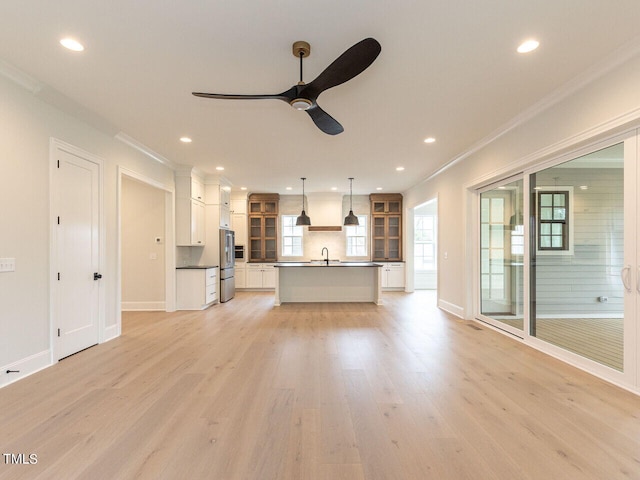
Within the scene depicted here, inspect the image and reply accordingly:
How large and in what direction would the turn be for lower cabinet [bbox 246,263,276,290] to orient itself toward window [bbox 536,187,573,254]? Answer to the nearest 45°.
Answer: approximately 45° to its left

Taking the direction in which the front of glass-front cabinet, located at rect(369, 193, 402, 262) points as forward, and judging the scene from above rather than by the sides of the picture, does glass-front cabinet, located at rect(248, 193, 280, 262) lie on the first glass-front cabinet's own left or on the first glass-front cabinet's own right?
on the first glass-front cabinet's own right

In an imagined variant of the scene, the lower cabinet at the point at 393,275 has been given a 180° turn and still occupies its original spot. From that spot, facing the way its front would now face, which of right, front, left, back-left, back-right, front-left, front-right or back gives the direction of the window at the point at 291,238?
left

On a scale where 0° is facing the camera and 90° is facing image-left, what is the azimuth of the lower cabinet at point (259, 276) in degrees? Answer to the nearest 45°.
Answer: approximately 0°

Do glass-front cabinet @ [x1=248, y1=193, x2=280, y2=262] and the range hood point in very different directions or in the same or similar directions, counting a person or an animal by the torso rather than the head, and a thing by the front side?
same or similar directions

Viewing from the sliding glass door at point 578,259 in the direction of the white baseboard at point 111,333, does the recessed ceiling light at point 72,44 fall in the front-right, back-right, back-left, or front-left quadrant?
front-left

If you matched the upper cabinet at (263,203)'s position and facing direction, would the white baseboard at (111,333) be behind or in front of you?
in front

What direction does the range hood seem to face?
toward the camera

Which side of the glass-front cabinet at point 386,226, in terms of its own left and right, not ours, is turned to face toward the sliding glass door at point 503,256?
front

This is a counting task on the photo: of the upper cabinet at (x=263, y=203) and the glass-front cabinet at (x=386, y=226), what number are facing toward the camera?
2

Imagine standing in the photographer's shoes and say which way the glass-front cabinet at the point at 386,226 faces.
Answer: facing the viewer

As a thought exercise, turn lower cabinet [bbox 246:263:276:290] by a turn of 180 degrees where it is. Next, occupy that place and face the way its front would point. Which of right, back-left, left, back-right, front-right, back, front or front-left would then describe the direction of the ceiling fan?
back

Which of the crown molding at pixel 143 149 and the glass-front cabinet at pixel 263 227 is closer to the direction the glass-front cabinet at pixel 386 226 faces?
the crown molding

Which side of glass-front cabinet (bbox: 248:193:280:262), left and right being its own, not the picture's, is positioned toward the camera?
front

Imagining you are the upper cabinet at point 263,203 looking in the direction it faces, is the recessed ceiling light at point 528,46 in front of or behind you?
in front

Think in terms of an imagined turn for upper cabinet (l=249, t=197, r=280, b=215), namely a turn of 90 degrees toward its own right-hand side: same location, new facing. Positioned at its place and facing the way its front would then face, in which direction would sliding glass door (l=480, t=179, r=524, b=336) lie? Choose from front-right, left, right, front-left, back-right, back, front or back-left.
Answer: back-left

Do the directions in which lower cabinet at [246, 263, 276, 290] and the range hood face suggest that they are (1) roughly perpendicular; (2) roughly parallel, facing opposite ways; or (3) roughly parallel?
roughly parallel
